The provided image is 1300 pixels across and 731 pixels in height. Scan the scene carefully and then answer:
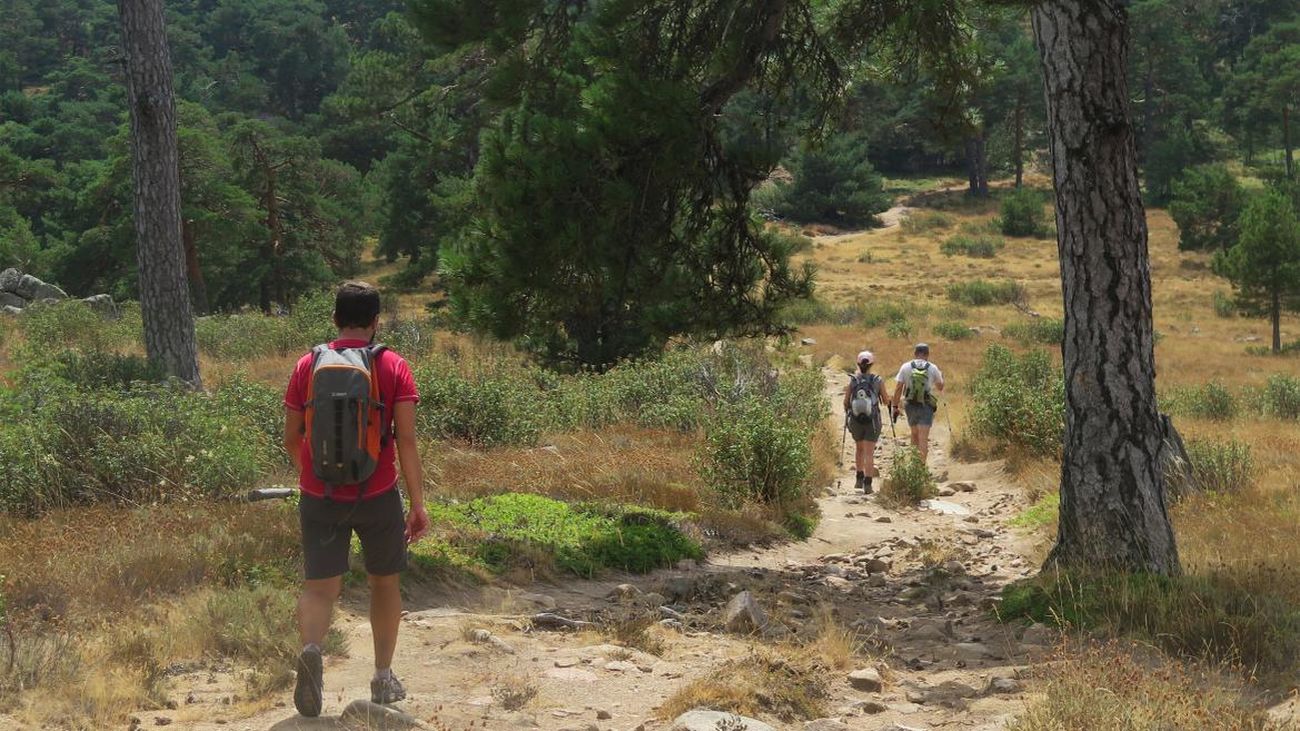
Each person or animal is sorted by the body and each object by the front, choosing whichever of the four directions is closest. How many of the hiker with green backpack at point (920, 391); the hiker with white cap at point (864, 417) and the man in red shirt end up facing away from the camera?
3

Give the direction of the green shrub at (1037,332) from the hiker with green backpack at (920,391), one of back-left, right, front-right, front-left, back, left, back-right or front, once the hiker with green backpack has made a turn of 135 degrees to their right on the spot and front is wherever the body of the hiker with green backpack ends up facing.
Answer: back-left

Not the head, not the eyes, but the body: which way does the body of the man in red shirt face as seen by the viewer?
away from the camera

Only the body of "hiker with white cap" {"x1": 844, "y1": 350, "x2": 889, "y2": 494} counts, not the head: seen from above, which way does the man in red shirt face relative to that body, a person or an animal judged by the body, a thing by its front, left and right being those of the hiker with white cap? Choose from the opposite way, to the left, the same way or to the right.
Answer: the same way

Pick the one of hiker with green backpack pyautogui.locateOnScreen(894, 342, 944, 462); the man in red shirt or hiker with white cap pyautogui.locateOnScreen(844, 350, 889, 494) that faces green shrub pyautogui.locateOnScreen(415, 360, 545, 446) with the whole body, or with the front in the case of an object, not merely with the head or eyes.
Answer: the man in red shirt

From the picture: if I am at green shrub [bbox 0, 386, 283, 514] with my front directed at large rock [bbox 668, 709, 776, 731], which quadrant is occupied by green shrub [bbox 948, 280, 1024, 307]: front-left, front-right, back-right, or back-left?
back-left

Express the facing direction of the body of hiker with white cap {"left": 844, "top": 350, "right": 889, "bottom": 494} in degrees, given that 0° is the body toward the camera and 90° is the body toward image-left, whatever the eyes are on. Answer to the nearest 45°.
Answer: approximately 180°

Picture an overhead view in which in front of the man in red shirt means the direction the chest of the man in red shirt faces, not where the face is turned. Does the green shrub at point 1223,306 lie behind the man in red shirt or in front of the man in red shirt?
in front

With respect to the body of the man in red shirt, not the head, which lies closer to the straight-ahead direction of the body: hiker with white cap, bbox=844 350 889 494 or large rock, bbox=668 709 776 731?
the hiker with white cap

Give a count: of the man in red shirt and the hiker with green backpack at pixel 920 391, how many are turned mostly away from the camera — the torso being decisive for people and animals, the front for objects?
2

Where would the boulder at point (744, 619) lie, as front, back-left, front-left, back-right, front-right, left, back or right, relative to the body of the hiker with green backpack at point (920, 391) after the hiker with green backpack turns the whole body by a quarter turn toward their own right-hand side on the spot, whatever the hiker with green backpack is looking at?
right

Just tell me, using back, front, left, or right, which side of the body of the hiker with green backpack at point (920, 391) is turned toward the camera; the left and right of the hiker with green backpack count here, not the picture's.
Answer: back

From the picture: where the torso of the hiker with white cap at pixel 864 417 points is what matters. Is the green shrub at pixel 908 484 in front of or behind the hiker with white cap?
behind

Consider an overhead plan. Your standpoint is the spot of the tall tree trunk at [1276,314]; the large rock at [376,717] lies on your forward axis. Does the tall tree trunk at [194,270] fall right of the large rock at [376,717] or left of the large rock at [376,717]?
right

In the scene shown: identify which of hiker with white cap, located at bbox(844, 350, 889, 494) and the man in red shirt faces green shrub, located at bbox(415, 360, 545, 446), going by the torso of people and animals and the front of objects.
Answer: the man in red shirt
